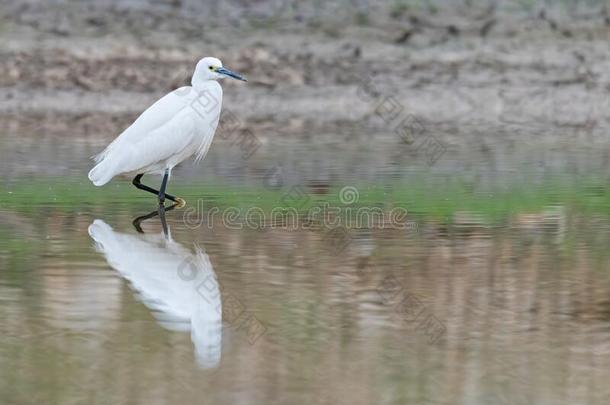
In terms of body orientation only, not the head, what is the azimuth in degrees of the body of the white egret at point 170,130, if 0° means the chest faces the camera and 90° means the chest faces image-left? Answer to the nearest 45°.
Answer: approximately 270°
